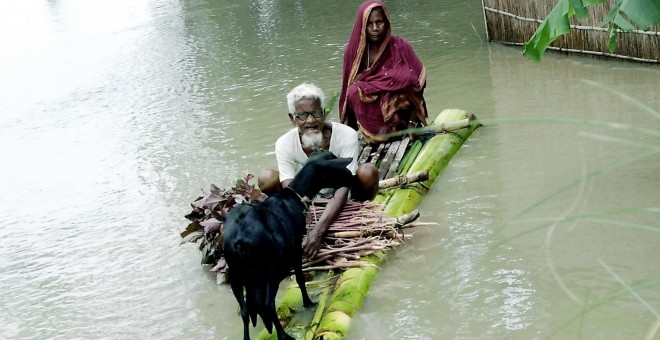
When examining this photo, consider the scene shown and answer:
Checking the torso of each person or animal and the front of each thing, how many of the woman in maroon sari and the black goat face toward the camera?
1

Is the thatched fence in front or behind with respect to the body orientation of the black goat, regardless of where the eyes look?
in front

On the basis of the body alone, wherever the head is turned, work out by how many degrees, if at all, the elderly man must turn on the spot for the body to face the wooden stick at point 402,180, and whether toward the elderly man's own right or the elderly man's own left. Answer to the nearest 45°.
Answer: approximately 135° to the elderly man's own left

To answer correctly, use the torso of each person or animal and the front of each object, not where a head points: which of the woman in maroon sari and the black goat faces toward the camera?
the woman in maroon sari

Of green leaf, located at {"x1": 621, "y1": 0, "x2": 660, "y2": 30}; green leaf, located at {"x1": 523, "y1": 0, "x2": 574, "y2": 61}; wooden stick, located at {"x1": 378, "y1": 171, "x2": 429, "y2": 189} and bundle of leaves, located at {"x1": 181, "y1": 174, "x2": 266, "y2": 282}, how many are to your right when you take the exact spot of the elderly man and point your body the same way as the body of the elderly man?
1

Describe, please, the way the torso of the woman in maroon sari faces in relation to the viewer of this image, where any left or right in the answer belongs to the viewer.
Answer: facing the viewer

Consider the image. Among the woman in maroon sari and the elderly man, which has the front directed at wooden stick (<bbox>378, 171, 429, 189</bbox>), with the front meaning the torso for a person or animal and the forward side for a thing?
the woman in maroon sari

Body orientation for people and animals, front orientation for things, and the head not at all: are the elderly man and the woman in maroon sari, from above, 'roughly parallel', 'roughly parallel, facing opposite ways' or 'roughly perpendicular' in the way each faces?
roughly parallel

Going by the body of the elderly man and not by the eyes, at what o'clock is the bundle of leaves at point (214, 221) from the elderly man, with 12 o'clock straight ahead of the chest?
The bundle of leaves is roughly at 3 o'clock from the elderly man.

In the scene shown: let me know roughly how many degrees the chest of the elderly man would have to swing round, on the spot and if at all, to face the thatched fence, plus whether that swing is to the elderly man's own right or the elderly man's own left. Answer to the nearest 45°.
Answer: approximately 135° to the elderly man's own left

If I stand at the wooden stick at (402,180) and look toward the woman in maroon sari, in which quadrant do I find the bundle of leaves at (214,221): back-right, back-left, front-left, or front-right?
back-left

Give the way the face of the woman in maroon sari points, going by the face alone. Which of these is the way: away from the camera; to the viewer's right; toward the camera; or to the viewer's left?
toward the camera

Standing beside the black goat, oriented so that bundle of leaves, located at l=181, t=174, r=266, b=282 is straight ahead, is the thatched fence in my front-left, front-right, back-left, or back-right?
front-right

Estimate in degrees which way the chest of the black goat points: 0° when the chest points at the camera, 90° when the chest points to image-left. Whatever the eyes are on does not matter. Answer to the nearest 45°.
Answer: approximately 225°
